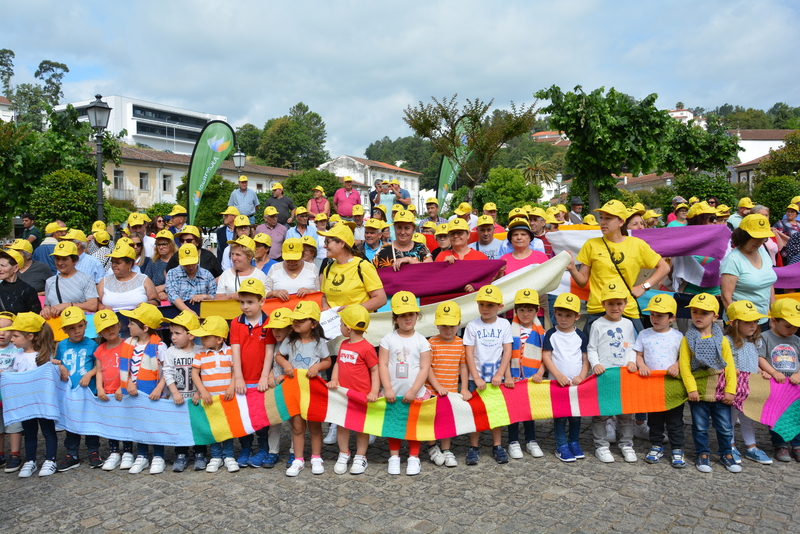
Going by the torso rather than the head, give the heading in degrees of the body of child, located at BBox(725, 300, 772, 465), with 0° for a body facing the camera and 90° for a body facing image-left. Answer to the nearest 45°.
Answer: approximately 315°

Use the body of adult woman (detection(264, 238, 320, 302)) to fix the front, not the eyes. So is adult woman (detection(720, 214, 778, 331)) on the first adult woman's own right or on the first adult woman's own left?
on the first adult woman's own left

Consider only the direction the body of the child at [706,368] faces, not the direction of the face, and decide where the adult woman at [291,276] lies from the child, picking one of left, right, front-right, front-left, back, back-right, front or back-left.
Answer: right

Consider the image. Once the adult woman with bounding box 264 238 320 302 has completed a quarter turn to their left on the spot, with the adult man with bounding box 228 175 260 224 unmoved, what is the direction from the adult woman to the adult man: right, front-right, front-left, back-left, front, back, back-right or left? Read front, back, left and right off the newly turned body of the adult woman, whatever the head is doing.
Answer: left

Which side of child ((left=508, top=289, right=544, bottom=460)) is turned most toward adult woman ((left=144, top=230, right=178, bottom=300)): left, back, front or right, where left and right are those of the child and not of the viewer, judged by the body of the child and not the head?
right

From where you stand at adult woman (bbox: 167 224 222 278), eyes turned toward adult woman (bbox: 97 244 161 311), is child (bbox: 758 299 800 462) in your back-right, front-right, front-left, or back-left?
back-left

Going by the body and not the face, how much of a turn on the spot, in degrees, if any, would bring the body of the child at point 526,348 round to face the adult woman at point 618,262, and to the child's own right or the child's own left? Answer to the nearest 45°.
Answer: approximately 90° to the child's own left

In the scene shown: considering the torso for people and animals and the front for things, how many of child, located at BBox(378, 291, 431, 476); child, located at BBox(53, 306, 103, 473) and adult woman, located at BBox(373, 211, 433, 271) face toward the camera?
3

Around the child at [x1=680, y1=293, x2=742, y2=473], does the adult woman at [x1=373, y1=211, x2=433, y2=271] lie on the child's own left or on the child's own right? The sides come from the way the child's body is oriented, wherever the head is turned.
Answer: on the child's own right

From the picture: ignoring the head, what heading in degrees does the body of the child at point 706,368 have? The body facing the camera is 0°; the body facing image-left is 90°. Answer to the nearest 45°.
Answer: approximately 0°
